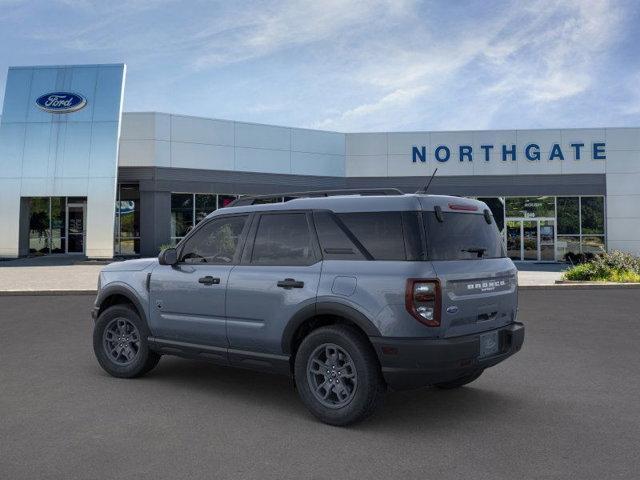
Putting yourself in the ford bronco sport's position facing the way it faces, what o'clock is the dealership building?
The dealership building is roughly at 1 o'clock from the ford bronco sport.

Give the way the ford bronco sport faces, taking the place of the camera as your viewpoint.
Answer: facing away from the viewer and to the left of the viewer

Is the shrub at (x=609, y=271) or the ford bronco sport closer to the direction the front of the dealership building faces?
the ford bronco sport

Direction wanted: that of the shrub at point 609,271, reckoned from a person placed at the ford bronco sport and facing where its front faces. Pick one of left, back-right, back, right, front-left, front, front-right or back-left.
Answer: right

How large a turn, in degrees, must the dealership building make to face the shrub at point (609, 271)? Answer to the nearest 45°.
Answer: approximately 45° to its left

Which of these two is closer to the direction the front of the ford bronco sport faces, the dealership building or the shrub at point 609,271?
the dealership building

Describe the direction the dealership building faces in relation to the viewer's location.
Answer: facing the viewer

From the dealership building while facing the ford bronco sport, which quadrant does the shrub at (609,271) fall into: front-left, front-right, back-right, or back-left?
front-left

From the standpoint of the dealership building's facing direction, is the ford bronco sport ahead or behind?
ahead

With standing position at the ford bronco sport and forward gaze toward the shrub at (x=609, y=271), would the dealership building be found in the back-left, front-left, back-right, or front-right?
front-left

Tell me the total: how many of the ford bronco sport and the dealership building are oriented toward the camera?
1

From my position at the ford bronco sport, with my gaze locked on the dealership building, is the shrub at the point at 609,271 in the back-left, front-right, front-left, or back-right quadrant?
front-right
